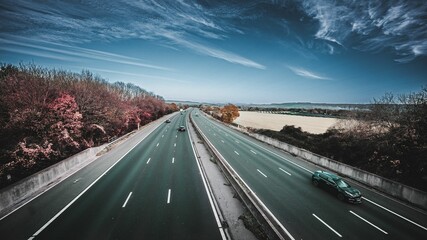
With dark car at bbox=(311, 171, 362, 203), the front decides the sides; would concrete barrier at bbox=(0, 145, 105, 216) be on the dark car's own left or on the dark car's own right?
on the dark car's own right

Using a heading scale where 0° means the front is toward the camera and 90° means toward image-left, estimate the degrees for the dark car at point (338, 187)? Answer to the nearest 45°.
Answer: approximately 315°

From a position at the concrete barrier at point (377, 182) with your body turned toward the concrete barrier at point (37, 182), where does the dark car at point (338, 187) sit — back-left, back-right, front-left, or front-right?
front-left
